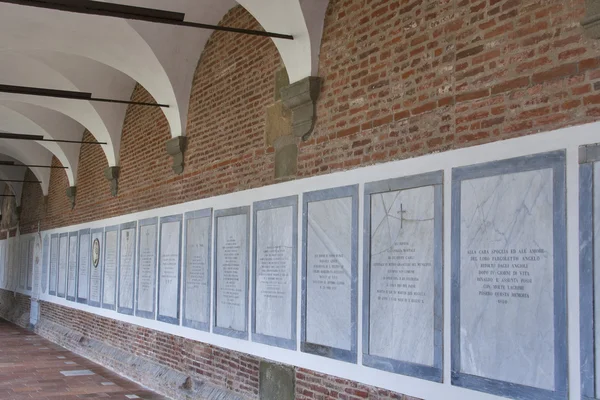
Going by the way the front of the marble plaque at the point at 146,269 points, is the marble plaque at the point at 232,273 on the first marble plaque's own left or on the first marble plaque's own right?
on the first marble plaque's own left

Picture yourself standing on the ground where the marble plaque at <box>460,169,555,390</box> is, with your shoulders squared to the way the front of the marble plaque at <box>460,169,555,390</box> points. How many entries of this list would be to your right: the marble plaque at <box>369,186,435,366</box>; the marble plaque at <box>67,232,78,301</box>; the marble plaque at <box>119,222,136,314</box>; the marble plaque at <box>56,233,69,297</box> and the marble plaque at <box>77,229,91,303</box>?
5

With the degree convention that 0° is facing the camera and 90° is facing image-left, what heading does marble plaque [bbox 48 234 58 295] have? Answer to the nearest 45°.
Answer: approximately 90°

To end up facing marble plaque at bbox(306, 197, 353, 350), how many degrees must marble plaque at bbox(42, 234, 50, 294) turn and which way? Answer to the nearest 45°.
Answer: approximately 90° to its left

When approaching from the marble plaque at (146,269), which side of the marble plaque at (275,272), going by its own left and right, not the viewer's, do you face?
right

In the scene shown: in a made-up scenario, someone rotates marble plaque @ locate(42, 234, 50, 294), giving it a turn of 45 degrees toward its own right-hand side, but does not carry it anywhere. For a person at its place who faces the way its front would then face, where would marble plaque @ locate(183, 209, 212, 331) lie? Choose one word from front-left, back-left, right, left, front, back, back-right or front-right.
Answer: back-left

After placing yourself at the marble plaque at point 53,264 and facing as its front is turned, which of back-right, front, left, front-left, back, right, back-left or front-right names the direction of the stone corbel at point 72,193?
left

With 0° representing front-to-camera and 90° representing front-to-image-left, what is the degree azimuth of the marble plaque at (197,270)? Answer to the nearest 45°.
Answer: approximately 45°

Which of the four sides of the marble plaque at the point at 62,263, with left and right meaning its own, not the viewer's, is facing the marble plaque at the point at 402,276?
left

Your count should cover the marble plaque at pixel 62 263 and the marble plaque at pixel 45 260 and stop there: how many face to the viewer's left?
2

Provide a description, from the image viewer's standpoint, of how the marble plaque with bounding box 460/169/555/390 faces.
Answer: facing the viewer and to the left of the viewer

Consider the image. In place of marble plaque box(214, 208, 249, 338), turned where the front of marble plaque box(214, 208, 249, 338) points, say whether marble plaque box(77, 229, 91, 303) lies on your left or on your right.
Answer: on your right

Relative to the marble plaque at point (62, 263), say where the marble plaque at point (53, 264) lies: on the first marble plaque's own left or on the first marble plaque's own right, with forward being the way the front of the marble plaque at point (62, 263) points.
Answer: on the first marble plaque's own right

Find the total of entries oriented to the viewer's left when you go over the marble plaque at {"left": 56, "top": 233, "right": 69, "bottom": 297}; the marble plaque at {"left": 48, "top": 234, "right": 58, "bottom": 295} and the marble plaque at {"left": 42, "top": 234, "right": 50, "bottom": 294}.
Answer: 3

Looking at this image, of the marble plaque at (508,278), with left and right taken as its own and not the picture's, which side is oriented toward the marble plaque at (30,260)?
right

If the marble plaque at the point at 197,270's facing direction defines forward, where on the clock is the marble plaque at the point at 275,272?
the marble plaque at the point at 275,272 is roughly at 10 o'clock from the marble plaque at the point at 197,270.

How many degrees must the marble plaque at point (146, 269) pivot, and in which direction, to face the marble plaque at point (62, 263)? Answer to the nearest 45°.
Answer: approximately 135° to its right
